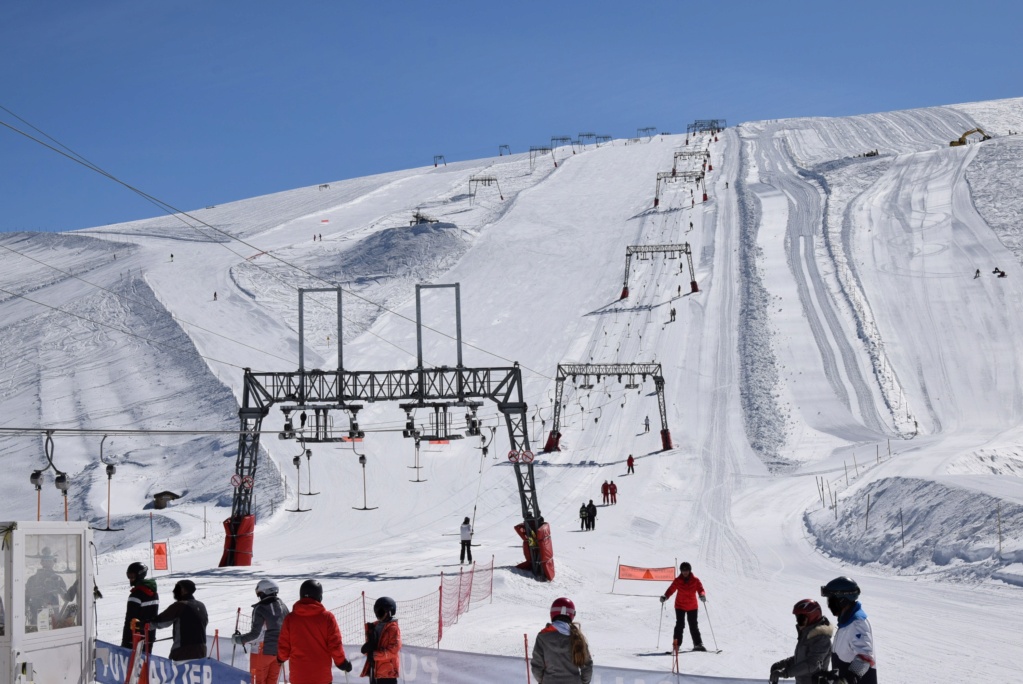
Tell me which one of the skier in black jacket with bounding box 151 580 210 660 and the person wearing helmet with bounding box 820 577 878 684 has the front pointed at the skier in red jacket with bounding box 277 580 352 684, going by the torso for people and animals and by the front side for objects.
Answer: the person wearing helmet

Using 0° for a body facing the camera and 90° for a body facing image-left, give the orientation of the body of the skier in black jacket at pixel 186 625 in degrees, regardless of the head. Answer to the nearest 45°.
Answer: approximately 135°

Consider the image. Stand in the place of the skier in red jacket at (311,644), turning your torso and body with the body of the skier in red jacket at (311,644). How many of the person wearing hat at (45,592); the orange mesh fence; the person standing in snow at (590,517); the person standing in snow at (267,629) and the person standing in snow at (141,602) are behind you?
0

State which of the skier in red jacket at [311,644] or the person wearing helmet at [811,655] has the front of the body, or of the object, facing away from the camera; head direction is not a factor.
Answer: the skier in red jacket

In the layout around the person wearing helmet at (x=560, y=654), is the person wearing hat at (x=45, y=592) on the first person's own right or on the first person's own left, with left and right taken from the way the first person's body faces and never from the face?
on the first person's own left

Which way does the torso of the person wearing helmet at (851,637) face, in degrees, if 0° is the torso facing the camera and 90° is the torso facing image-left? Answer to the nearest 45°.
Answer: approximately 90°

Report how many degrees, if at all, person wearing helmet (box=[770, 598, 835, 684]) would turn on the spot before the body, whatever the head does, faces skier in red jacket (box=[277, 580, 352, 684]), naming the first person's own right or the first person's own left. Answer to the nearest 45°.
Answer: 0° — they already face them

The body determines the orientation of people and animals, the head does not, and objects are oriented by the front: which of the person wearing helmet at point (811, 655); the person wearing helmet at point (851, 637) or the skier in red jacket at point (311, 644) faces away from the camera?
the skier in red jacket

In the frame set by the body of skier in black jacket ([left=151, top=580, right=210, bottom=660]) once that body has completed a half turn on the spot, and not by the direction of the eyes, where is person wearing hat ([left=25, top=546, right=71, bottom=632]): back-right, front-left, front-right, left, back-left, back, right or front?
back-right

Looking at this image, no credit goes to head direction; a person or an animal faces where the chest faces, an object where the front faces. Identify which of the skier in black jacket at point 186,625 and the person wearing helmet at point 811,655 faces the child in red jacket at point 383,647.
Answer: the person wearing helmet

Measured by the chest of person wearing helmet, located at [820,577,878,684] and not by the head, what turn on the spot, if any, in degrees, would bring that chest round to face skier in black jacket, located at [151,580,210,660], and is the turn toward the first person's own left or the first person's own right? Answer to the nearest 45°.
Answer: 0° — they already face them

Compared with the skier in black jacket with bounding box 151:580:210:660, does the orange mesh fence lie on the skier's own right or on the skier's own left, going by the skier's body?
on the skier's own right

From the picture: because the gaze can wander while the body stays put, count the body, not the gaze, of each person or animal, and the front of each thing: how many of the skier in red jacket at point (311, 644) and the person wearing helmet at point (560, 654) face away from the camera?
2

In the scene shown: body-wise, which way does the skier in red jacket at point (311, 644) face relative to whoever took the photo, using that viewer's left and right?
facing away from the viewer
